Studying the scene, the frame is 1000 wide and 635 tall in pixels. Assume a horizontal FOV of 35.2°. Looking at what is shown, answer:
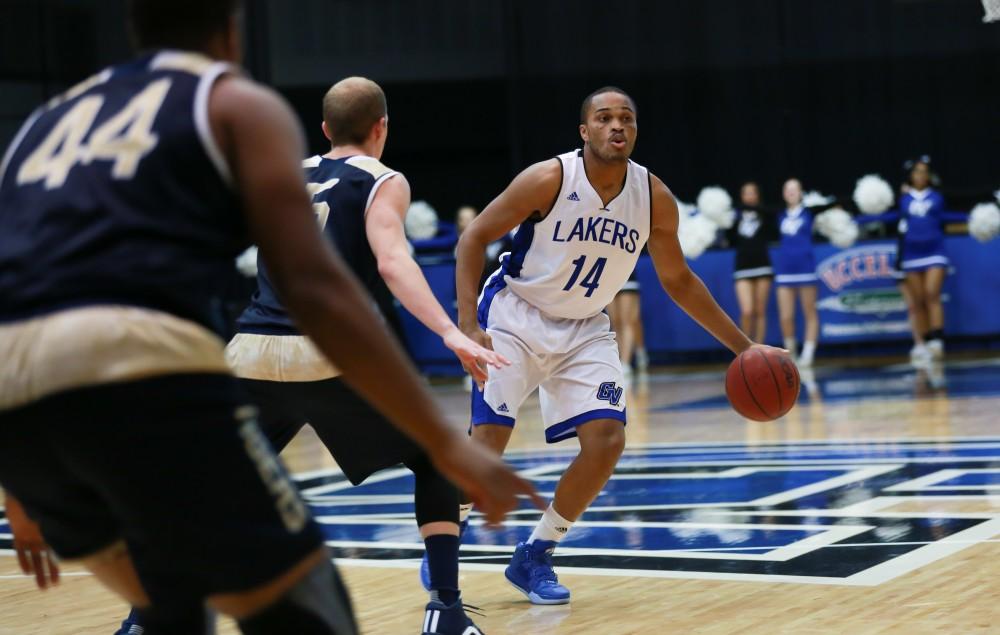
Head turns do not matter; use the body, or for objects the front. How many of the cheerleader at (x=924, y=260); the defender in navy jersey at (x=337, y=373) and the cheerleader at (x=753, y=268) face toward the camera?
2

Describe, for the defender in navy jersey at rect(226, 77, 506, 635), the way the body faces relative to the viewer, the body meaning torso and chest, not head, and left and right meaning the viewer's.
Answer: facing away from the viewer and to the right of the viewer

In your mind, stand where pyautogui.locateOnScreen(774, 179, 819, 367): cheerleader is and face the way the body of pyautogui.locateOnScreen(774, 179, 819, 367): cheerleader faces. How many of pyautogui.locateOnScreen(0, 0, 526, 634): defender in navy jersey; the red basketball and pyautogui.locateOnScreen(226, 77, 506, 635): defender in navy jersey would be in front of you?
3

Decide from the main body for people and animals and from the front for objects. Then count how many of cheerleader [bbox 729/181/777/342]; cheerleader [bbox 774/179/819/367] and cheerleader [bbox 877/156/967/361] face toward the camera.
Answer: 3

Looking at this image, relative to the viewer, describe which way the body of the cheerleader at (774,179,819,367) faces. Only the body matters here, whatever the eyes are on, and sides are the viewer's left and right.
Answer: facing the viewer

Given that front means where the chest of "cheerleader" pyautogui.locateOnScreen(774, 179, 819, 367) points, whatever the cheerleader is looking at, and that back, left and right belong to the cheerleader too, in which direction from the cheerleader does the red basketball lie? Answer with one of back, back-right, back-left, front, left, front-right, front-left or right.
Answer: front

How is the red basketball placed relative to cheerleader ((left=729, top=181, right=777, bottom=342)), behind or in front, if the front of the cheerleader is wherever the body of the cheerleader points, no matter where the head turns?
in front

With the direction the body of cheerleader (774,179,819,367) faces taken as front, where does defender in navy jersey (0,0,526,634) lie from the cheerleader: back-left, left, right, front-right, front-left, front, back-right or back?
front

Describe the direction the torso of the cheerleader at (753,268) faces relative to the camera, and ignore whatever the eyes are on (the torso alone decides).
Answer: toward the camera

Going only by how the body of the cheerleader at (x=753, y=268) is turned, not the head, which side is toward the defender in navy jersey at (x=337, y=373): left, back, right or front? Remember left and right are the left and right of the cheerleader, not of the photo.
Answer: front

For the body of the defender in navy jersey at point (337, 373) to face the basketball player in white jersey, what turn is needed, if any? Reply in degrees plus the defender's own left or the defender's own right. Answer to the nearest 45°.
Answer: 0° — they already face them

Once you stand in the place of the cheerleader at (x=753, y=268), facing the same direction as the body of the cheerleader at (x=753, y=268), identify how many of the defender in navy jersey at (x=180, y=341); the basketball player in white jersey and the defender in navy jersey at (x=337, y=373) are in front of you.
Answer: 3

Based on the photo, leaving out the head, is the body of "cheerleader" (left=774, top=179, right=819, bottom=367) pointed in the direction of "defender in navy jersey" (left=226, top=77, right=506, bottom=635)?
yes
